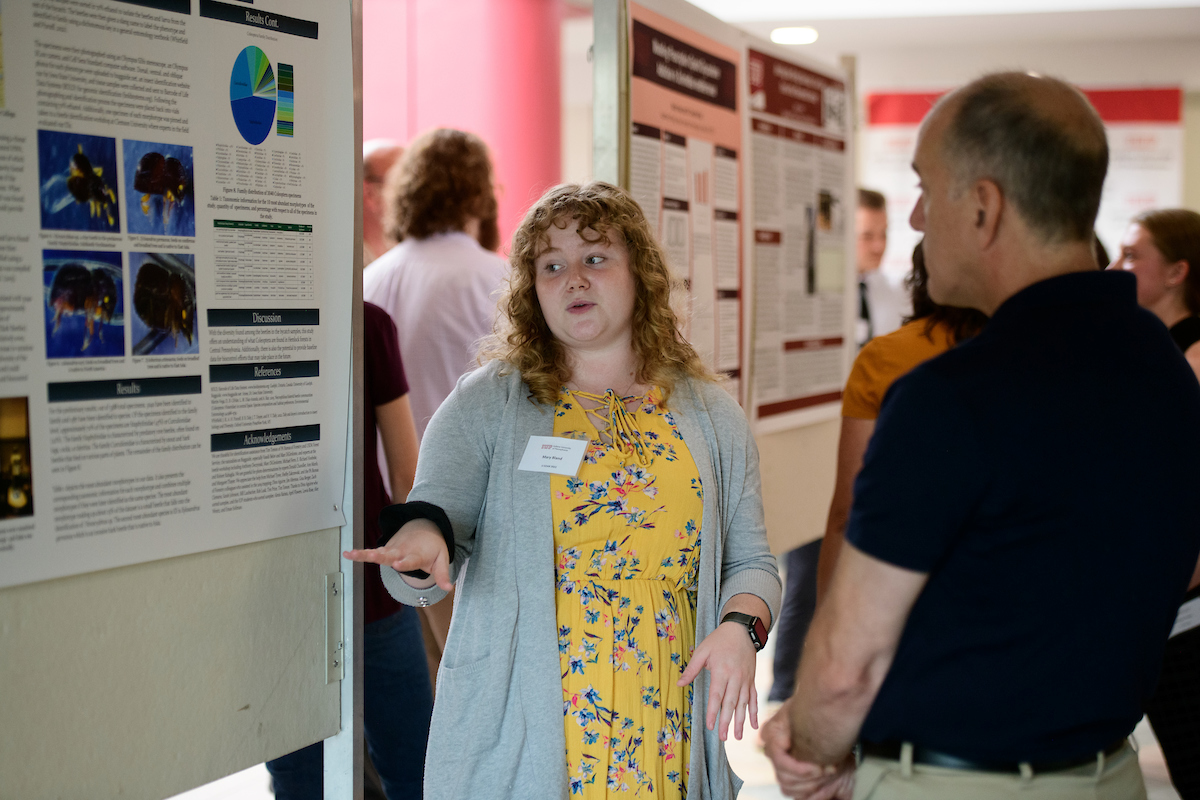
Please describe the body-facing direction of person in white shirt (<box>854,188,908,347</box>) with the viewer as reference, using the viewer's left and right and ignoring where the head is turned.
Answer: facing the viewer

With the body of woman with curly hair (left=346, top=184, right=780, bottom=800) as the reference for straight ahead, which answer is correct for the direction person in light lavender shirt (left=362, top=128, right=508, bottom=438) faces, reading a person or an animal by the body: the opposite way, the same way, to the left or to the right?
the opposite way

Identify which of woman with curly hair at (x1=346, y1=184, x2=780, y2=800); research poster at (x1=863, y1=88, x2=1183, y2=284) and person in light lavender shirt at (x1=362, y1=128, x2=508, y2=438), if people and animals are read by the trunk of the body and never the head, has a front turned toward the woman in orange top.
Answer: the research poster

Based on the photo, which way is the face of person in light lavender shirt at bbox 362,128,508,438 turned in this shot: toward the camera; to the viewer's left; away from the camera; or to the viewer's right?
away from the camera

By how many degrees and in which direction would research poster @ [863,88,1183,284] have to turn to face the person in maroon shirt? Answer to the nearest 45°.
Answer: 0° — it already faces them

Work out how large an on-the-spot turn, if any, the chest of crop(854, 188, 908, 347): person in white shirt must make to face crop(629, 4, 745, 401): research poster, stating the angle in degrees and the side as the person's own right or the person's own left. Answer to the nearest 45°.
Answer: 0° — they already face it

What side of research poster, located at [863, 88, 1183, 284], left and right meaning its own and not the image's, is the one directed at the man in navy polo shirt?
front

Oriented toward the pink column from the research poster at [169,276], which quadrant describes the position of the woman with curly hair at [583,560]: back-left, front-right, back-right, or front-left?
front-right

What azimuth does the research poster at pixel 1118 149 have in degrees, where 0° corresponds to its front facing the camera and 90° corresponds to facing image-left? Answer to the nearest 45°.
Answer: approximately 0°

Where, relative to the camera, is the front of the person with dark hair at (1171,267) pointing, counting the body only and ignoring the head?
to the viewer's left

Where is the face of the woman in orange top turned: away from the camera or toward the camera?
away from the camera

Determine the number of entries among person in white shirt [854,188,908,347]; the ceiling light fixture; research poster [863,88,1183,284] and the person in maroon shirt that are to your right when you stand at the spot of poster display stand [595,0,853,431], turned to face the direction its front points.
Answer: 1
